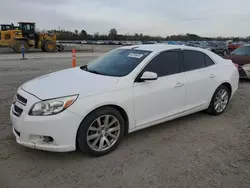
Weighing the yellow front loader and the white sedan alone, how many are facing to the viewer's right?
1

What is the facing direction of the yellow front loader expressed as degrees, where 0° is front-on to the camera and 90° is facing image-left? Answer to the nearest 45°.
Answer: approximately 270°

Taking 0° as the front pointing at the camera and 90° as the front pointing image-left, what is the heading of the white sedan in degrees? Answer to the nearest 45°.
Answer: approximately 45°

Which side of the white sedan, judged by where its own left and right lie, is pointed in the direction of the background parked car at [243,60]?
back

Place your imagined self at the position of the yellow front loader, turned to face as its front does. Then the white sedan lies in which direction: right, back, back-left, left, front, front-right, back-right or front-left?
right

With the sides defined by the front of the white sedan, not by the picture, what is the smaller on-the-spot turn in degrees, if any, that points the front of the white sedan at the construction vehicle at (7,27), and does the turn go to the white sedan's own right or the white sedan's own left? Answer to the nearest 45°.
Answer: approximately 90° to the white sedan's own right
